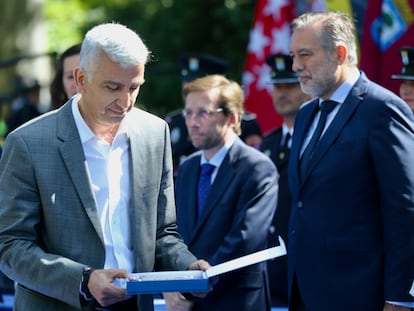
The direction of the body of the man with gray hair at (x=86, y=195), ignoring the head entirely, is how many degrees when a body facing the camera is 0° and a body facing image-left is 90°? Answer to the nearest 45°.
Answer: approximately 315°

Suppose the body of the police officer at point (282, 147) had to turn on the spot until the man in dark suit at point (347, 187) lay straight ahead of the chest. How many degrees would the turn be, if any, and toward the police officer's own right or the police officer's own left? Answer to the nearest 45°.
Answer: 0° — they already face them

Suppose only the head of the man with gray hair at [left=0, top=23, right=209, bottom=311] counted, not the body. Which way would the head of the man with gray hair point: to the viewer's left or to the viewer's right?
to the viewer's right

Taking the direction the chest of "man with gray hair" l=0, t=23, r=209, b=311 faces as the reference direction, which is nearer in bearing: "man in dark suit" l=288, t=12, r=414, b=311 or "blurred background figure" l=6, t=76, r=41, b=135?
the man in dark suit

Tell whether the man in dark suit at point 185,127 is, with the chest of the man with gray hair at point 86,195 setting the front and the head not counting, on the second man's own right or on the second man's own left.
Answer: on the second man's own left

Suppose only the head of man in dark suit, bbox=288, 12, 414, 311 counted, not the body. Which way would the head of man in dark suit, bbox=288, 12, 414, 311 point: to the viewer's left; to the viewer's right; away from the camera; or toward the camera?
to the viewer's left

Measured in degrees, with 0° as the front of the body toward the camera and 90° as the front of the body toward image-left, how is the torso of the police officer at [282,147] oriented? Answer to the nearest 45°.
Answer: approximately 0°

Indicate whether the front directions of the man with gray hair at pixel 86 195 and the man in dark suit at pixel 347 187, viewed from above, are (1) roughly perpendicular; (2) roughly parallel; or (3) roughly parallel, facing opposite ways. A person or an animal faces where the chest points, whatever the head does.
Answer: roughly perpendicular

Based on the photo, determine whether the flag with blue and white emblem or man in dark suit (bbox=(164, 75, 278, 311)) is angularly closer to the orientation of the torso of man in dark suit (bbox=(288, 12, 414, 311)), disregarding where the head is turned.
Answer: the man in dark suit

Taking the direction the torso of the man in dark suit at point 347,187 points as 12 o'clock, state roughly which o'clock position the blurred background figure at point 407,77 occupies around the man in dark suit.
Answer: The blurred background figure is roughly at 5 o'clock from the man in dark suit.
